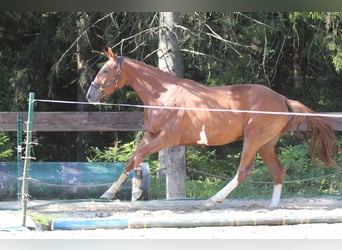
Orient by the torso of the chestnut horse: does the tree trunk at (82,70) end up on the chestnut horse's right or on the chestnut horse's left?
on the chestnut horse's right

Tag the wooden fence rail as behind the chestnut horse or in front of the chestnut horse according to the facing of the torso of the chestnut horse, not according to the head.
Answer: in front

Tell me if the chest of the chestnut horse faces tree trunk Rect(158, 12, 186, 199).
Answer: no

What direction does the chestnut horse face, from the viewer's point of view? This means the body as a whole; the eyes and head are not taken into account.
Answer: to the viewer's left
